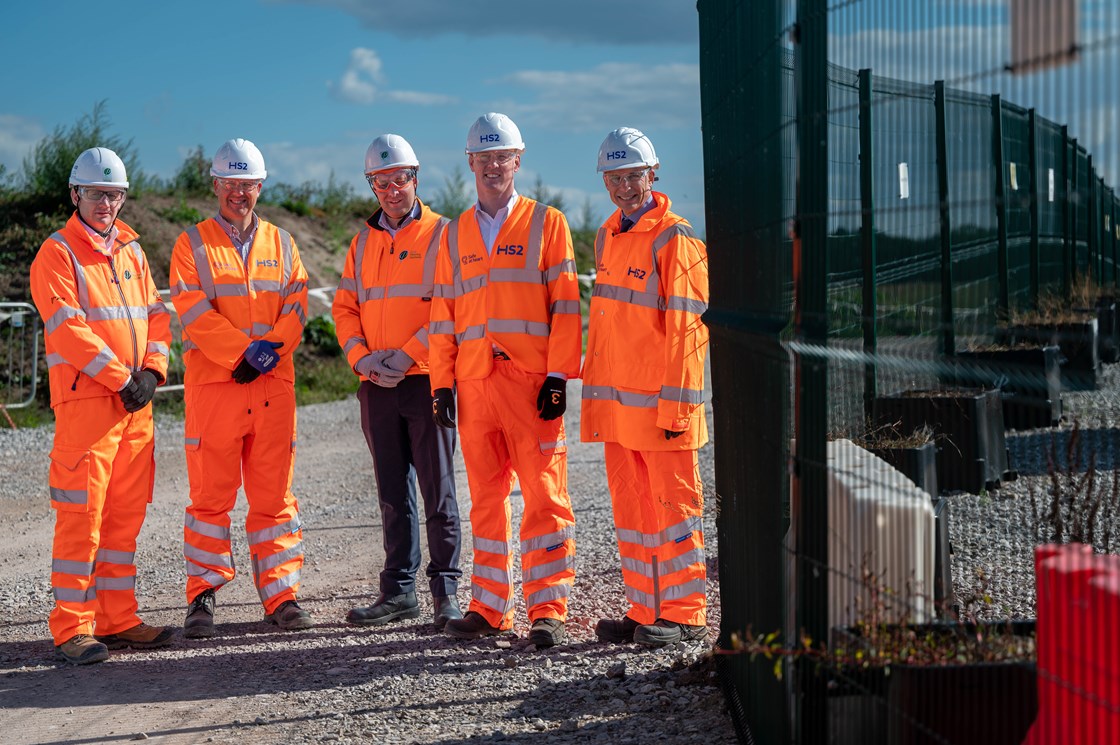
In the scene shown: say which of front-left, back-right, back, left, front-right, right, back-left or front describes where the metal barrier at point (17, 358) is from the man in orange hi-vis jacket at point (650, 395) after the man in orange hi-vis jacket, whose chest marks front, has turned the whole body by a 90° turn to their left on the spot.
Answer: back

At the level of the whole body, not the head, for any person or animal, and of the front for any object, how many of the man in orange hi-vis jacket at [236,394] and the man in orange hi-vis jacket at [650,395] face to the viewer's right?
0

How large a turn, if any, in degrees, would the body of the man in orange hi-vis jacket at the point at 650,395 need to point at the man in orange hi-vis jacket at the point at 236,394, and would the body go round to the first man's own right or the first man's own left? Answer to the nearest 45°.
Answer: approximately 45° to the first man's own right

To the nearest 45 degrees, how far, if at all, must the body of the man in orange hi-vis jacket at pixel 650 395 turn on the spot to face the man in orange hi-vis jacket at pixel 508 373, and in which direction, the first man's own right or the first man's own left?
approximately 90° to the first man's own right

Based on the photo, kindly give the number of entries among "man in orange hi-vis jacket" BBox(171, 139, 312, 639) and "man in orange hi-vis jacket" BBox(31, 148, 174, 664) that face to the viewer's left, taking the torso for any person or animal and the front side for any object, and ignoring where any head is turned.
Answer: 0

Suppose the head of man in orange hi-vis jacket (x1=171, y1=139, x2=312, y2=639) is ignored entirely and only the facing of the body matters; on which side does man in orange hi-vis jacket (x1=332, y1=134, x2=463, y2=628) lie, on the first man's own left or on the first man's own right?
on the first man's own left

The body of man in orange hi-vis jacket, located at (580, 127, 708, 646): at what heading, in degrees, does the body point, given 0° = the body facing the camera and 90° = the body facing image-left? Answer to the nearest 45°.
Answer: approximately 45°

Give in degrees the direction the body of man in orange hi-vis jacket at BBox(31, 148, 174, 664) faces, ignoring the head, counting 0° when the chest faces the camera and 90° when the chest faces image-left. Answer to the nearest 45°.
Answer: approximately 315°

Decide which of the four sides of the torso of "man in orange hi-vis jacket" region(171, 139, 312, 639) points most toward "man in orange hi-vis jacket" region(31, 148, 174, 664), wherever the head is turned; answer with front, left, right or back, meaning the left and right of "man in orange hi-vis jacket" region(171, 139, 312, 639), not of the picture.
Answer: right
